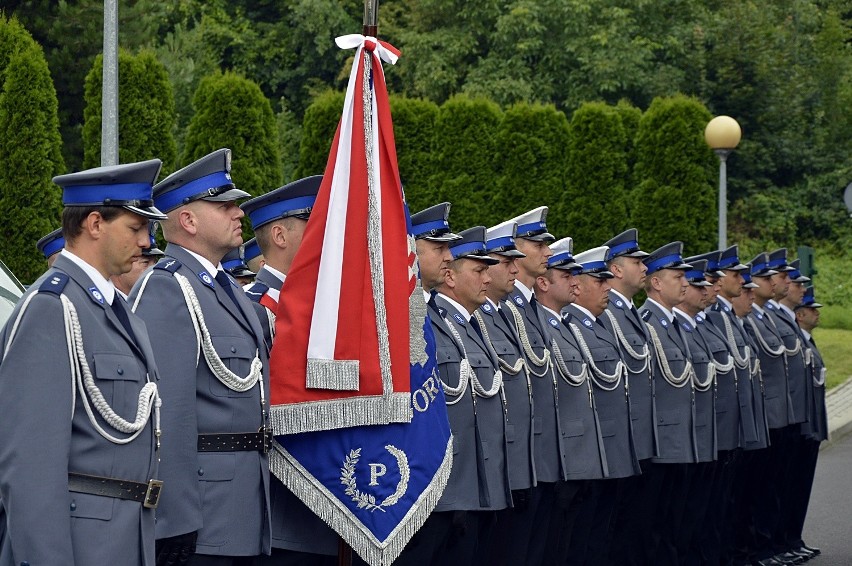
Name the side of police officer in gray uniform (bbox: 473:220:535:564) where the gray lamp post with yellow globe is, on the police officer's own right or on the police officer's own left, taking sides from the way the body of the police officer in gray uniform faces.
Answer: on the police officer's own left

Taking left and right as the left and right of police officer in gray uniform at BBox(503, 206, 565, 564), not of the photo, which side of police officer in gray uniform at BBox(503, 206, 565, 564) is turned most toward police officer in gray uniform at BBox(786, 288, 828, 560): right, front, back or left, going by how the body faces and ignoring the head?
left

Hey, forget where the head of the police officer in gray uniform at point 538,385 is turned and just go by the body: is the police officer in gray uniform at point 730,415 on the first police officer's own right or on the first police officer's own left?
on the first police officer's own left

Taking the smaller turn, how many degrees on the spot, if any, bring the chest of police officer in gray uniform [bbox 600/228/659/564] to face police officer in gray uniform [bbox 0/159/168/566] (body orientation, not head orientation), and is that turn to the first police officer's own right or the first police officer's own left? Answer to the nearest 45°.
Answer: approximately 45° to the first police officer's own right
